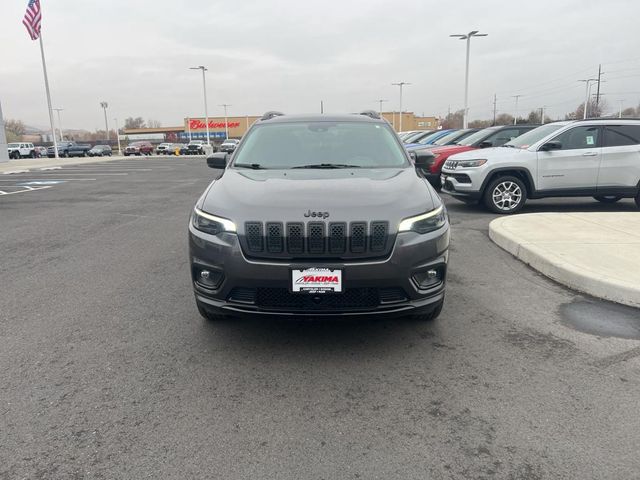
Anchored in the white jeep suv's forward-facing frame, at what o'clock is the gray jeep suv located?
The gray jeep suv is roughly at 11 o'clock from the white jeep suv.

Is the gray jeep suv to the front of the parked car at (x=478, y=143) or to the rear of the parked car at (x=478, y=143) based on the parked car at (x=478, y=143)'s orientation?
to the front

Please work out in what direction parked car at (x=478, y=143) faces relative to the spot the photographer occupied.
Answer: facing the viewer and to the left of the viewer

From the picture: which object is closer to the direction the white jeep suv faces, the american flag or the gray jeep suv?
the gray jeep suv

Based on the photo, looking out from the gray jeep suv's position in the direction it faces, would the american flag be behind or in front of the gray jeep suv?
behind

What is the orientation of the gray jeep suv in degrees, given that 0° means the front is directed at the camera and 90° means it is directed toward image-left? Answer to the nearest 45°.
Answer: approximately 0°

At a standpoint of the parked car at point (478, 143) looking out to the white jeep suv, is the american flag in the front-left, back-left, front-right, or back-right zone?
back-right

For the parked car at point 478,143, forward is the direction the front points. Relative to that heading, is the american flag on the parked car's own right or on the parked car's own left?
on the parked car's own right

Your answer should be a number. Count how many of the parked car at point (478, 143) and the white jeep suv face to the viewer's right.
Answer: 0

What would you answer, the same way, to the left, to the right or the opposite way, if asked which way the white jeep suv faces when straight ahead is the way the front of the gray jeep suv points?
to the right

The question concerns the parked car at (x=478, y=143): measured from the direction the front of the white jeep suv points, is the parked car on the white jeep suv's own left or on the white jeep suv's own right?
on the white jeep suv's own right

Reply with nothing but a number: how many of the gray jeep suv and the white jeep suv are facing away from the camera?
0

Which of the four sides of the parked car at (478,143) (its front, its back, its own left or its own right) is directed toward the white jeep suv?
left
